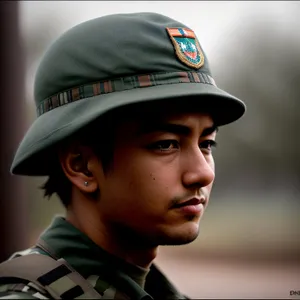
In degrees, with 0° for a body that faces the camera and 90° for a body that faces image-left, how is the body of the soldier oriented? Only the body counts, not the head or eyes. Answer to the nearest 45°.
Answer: approximately 315°

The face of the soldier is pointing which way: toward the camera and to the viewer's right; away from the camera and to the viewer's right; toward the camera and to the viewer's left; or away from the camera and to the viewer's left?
toward the camera and to the viewer's right
